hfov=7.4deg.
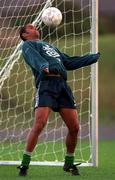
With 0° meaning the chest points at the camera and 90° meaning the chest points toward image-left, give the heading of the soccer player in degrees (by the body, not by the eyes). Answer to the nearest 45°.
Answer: approximately 315°
